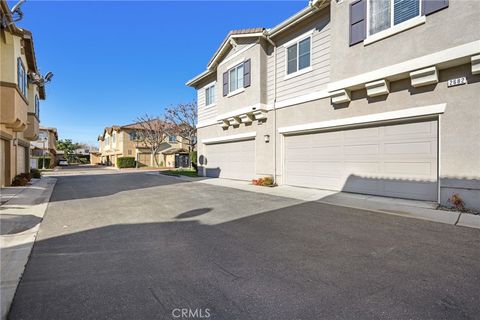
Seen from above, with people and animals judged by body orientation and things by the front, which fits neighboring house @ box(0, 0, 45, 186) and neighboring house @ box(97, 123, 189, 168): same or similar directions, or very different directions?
very different directions

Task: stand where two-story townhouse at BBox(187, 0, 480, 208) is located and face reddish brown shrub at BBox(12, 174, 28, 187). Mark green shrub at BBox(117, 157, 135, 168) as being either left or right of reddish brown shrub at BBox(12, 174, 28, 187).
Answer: right

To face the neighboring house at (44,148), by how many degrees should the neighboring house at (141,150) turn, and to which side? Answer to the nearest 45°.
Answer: approximately 45° to its right

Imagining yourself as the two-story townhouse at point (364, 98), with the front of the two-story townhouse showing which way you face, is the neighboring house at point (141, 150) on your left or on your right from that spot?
on your right

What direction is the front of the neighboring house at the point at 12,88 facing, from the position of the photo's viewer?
facing to the right of the viewer

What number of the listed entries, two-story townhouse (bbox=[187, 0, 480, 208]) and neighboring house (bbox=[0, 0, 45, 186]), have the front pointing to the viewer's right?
1

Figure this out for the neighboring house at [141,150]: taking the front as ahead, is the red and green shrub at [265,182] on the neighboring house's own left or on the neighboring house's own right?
on the neighboring house's own left

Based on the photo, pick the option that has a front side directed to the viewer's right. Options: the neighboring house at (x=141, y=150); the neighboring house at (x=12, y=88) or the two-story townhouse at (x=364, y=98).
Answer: the neighboring house at (x=12, y=88)

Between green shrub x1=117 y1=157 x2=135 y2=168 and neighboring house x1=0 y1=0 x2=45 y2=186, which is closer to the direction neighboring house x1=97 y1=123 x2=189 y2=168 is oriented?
the green shrub

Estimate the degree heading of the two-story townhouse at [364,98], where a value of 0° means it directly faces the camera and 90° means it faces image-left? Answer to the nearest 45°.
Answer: approximately 45°
